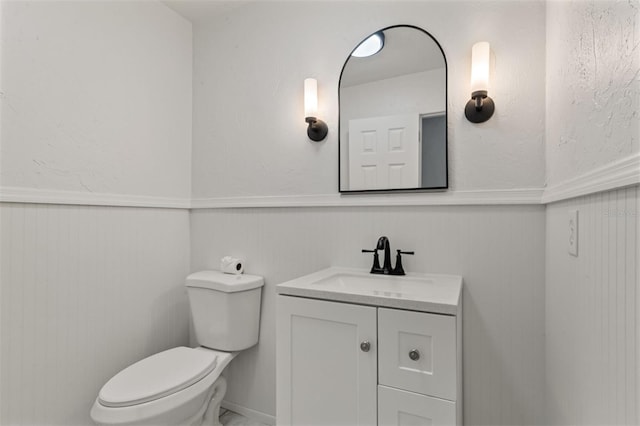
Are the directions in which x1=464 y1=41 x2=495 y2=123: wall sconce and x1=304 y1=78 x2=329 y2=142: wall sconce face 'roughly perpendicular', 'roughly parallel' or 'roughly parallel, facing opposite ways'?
roughly parallel

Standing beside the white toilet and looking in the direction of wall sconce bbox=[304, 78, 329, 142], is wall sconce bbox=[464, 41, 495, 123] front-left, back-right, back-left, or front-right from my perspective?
front-right

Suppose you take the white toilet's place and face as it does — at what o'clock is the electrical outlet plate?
The electrical outlet plate is roughly at 9 o'clock from the white toilet.

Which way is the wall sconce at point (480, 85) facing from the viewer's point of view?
toward the camera

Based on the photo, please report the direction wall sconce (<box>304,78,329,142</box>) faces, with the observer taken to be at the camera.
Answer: facing the viewer and to the left of the viewer

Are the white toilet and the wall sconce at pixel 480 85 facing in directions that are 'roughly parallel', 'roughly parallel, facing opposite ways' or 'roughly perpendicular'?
roughly parallel

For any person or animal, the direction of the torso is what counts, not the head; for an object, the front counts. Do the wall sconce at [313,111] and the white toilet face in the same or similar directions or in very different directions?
same or similar directions

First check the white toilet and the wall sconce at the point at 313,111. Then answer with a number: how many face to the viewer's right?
0

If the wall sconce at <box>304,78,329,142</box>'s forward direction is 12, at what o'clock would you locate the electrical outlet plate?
The electrical outlet plate is roughly at 9 o'clock from the wall sconce.
